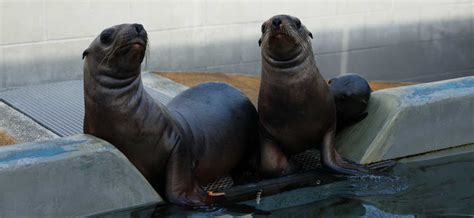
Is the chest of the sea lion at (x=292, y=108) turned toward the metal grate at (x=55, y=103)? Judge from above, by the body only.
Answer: no

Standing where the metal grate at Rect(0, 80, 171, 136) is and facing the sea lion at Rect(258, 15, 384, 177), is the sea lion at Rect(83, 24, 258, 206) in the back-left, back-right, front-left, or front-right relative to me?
front-right

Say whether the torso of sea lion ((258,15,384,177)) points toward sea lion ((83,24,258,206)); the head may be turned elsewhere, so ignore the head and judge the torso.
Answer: no

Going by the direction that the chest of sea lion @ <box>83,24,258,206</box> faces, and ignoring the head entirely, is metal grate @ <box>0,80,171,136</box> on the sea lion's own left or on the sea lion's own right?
on the sea lion's own right

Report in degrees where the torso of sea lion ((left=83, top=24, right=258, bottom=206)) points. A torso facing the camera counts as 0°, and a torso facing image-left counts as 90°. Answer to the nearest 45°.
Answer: approximately 45°

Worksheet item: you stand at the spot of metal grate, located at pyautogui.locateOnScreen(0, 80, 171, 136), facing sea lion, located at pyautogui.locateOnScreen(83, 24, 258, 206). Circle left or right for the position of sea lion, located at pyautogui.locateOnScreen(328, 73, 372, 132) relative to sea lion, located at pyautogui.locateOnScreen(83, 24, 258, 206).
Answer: left

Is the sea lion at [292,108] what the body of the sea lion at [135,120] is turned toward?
no

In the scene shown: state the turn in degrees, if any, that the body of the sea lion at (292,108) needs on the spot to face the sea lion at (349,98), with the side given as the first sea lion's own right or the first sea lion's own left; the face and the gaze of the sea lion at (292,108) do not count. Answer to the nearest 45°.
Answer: approximately 135° to the first sea lion's own left

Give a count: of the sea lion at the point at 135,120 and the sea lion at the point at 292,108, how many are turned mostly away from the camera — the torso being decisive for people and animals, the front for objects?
0

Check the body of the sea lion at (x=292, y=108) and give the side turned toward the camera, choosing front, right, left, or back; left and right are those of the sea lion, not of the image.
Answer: front
